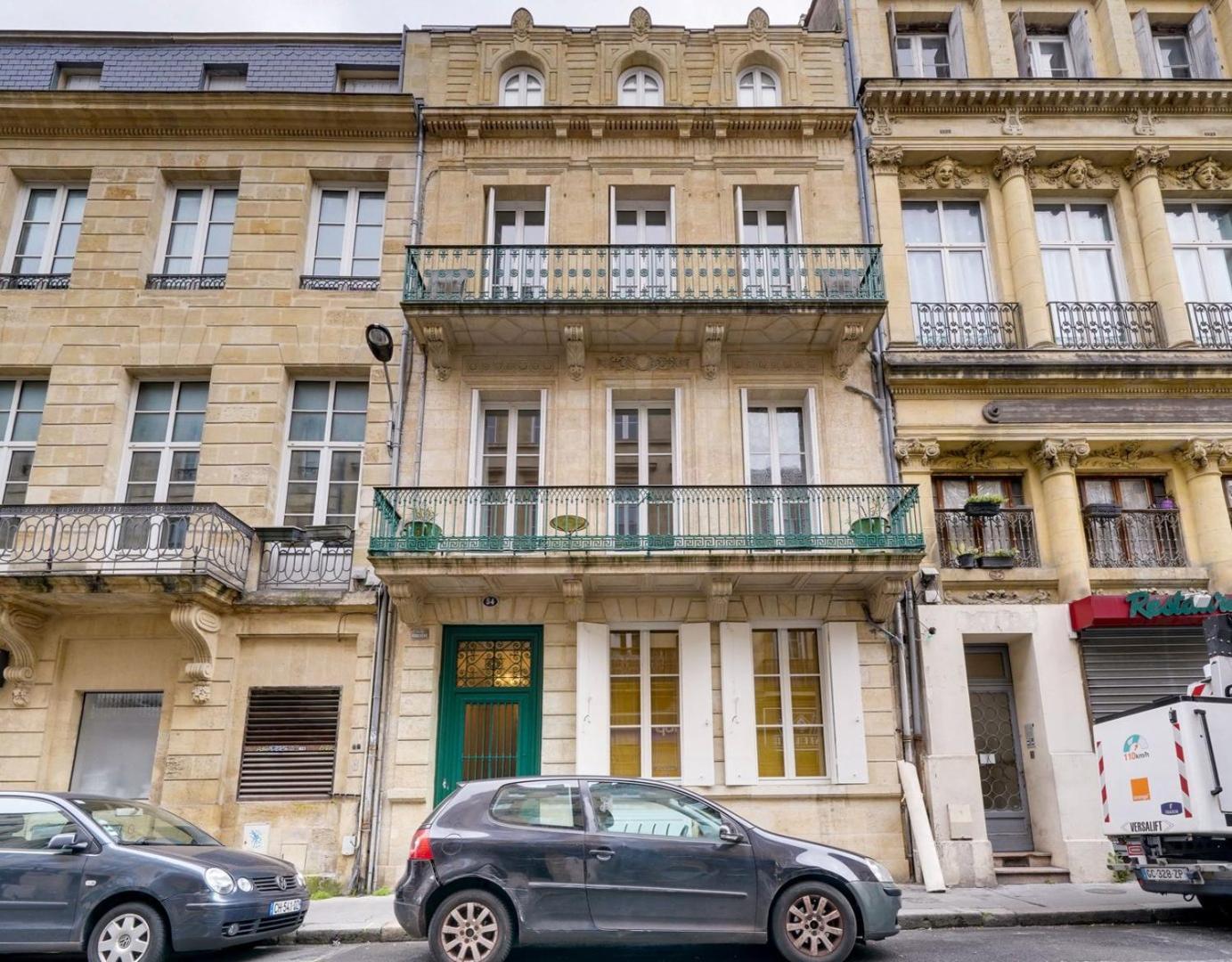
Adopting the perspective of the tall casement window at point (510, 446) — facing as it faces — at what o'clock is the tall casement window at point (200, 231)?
the tall casement window at point (200, 231) is roughly at 3 o'clock from the tall casement window at point (510, 446).

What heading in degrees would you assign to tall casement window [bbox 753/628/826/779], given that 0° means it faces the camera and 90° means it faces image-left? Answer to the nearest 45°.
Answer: approximately 0°

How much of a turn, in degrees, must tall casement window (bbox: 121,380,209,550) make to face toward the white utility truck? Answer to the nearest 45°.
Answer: approximately 45° to its left

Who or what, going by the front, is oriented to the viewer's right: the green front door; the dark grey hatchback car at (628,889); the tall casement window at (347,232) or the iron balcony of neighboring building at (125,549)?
the dark grey hatchback car

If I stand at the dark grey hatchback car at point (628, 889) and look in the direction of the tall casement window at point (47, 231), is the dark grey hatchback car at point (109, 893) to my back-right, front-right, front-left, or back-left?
front-left

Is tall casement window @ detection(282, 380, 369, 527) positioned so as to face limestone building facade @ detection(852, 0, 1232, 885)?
no

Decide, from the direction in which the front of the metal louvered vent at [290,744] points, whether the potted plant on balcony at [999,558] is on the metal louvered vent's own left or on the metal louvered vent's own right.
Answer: on the metal louvered vent's own left

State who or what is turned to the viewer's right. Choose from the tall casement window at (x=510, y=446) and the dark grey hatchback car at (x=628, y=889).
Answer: the dark grey hatchback car

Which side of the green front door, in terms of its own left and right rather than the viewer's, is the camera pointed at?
front

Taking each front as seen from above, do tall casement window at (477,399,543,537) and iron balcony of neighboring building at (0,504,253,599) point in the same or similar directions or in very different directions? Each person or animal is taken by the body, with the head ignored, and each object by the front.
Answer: same or similar directions

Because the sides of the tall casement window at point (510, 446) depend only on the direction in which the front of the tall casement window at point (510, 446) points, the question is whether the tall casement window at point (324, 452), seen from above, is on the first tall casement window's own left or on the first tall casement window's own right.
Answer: on the first tall casement window's own right

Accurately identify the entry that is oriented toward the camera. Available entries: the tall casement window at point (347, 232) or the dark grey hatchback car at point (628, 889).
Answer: the tall casement window

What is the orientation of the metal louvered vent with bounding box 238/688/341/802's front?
toward the camera

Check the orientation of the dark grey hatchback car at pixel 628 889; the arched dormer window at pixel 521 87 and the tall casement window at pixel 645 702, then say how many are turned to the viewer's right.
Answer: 1

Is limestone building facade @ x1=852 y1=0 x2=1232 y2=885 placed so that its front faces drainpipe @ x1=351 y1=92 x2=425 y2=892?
no

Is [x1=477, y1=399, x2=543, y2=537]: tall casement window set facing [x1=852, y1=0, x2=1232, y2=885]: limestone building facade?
no

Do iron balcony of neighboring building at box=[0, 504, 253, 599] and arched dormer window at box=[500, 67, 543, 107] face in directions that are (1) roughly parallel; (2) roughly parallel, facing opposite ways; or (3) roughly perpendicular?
roughly parallel

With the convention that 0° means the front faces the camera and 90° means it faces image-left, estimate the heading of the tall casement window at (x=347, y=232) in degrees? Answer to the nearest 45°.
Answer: approximately 0°

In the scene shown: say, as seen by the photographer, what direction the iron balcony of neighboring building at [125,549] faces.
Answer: facing the viewer
